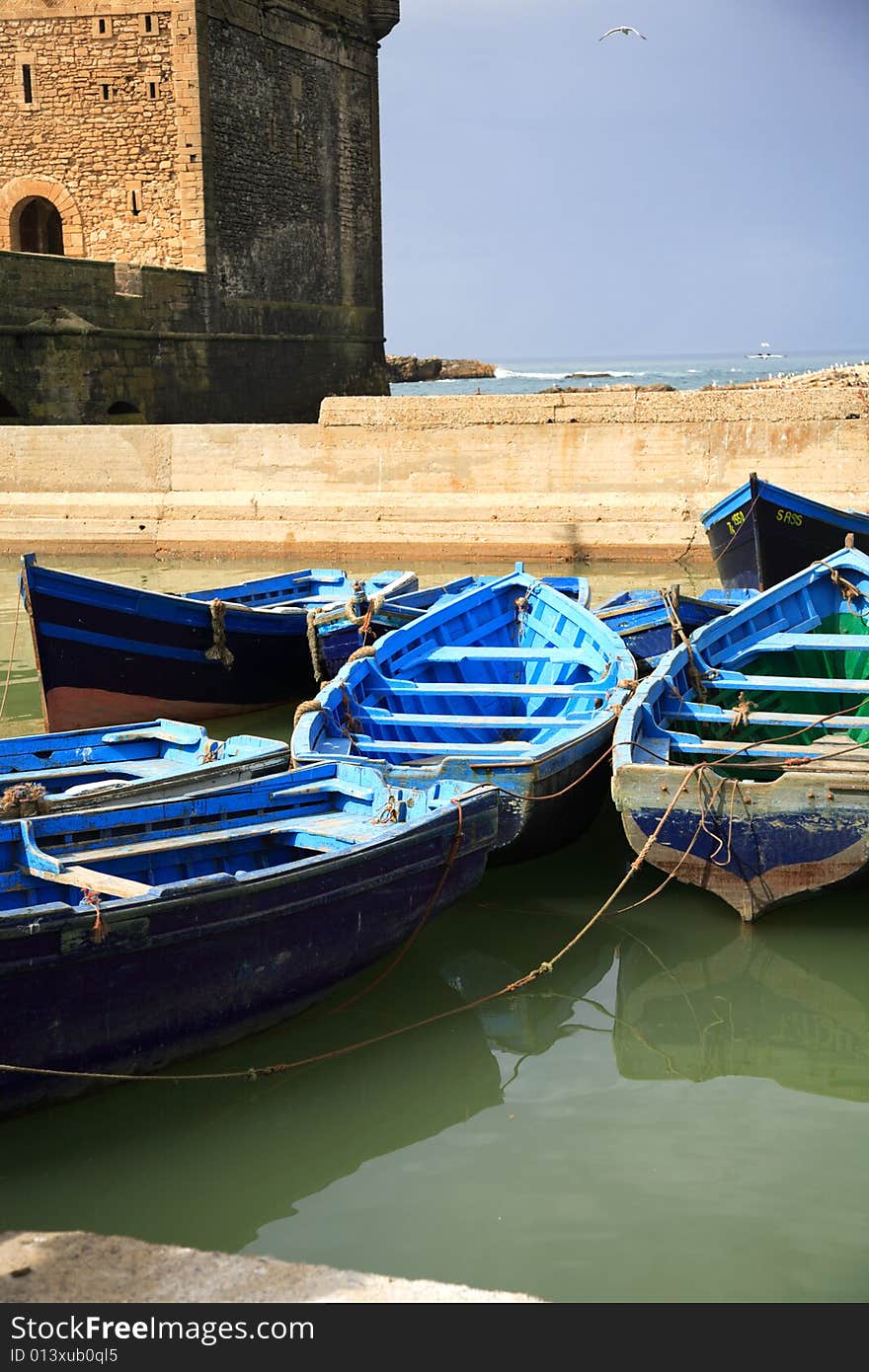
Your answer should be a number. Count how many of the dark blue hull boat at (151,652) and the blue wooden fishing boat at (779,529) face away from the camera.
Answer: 0

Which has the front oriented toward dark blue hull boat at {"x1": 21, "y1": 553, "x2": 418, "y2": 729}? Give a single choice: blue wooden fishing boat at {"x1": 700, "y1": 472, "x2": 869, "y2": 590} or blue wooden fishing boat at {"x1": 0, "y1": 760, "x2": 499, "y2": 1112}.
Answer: blue wooden fishing boat at {"x1": 700, "y1": 472, "x2": 869, "y2": 590}

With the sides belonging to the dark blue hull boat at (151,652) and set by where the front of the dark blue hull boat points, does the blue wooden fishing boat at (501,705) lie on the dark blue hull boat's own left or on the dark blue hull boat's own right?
on the dark blue hull boat's own left

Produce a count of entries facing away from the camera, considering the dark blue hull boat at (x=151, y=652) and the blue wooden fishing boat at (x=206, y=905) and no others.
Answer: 0

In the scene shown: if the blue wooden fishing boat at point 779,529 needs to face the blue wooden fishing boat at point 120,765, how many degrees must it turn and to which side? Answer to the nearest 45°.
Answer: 0° — it already faces it

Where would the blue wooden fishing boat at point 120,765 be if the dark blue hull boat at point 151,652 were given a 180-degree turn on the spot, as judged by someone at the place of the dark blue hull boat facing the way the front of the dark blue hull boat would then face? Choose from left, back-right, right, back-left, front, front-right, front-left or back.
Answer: back-right

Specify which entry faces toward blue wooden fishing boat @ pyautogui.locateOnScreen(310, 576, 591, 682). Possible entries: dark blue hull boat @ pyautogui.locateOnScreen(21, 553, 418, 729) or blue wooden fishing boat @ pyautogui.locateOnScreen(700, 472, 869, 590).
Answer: blue wooden fishing boat @ pyautogui.locateOnScreen(700, 472, 869, 590)

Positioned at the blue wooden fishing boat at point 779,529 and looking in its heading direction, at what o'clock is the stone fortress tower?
The stone fortress tower is roughly at 3 o'clock from the blue wooden fishing boat.

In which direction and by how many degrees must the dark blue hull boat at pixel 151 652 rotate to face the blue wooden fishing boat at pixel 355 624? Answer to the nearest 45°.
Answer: approximately 135° to its left

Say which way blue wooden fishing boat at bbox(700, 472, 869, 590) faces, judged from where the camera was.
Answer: facing the viewer and to the left of the viewer

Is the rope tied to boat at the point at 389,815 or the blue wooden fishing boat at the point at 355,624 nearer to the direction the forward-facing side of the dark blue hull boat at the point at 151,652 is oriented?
the rope tied to boat
